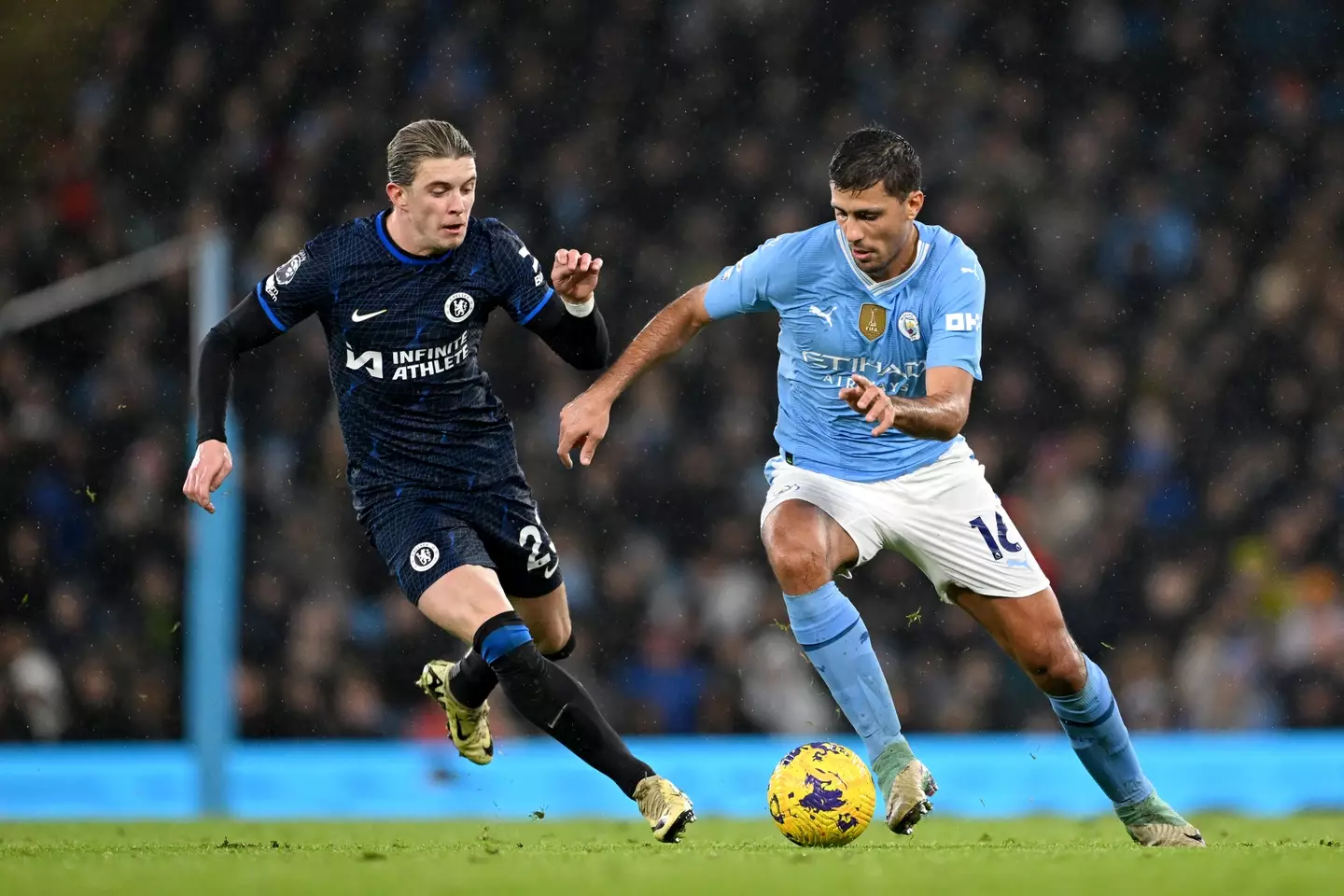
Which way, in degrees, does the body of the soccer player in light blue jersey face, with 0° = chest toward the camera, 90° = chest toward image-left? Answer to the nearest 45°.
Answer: approximately 0°

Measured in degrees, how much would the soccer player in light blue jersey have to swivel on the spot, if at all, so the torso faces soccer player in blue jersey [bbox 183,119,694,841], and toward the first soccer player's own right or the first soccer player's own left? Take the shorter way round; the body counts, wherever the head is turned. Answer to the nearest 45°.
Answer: approximately 90° to the first soccer player's own right

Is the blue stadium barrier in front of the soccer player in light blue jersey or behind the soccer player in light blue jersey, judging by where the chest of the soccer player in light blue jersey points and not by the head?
behind

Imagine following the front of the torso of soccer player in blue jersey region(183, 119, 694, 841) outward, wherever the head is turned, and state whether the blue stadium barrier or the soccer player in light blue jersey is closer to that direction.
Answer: the soccer player in light blue jersey

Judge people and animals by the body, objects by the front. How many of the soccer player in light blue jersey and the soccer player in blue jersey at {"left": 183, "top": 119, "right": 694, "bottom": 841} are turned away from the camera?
0

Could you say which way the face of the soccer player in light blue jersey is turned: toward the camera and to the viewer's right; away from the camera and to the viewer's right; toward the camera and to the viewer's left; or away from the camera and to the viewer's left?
toward the camera and to the viewer's left

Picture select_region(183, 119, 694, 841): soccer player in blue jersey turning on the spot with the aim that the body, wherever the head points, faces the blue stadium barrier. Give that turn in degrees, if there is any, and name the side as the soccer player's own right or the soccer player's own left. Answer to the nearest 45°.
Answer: approximately 135° to the soccer player's own left

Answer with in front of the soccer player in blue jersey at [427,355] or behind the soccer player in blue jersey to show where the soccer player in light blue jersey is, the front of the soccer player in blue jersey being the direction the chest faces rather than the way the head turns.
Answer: in front

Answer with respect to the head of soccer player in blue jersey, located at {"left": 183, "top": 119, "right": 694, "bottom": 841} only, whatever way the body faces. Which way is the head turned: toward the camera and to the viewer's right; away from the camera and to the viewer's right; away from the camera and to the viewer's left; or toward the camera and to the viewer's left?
toward the camera and to the viewer's right

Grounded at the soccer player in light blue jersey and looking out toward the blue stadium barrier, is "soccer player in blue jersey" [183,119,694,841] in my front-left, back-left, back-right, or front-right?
front-left
